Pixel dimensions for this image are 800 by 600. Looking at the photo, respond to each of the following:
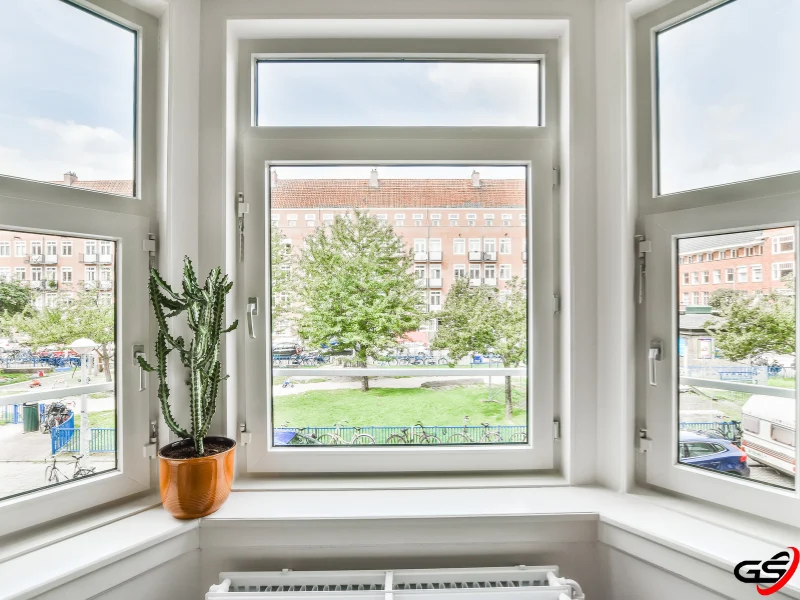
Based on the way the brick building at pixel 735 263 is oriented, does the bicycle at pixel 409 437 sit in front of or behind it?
in front

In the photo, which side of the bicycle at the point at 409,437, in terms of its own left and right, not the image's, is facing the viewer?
right

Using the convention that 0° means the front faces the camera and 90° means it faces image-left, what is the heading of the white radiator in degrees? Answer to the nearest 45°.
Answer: approximately 0°

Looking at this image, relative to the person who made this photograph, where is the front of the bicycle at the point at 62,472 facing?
facing to the left of the viewer

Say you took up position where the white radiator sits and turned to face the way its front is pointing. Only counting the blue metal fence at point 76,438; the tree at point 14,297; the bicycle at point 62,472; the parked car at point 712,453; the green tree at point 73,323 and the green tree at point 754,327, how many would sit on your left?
2

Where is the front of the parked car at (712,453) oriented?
to the viewer's left

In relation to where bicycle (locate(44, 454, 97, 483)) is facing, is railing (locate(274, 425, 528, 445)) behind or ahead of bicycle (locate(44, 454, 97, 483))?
behind
